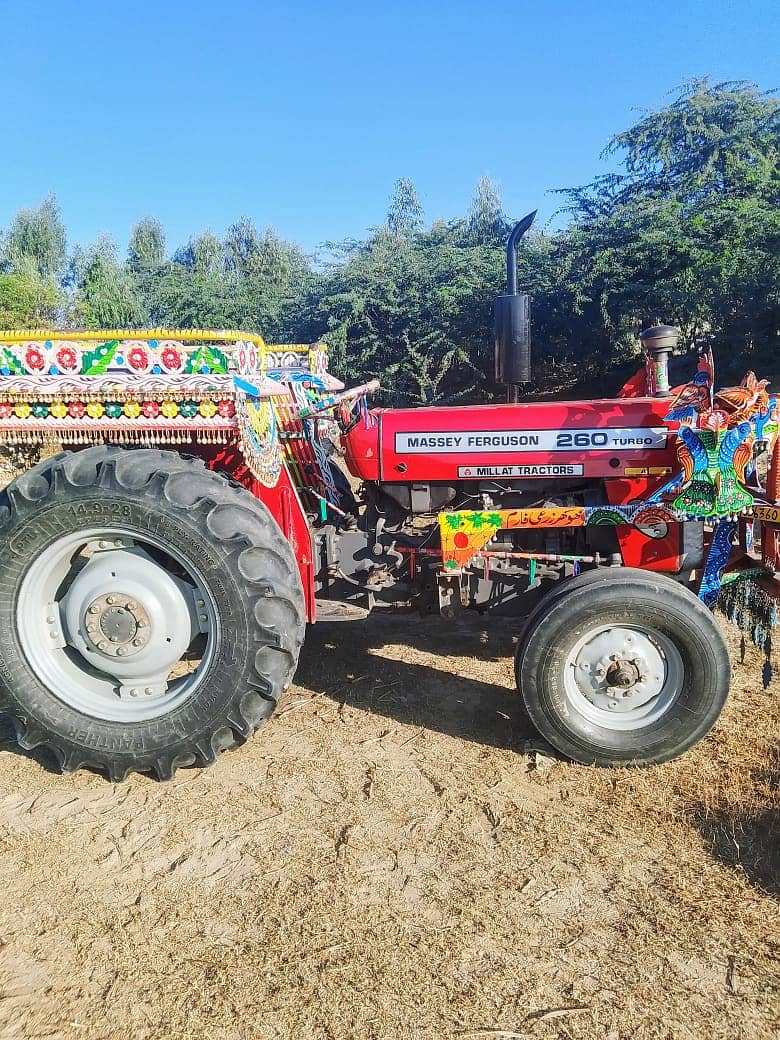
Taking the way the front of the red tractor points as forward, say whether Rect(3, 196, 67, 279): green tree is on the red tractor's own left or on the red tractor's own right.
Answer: on the red tractor's own left

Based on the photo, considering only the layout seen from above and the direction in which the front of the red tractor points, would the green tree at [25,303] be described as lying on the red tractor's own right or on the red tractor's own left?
on the red tractor's own left

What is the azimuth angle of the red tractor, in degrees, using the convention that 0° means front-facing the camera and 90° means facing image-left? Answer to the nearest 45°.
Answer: approximately 270°

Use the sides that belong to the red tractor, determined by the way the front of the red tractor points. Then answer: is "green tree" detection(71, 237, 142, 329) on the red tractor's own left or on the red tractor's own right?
on the red tractor's own left
